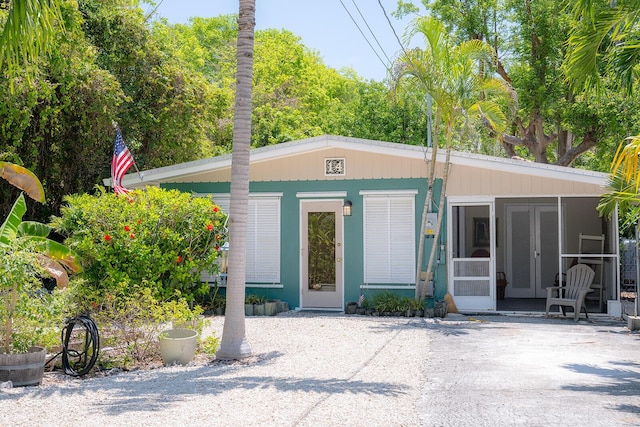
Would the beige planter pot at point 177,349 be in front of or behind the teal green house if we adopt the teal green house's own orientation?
in front

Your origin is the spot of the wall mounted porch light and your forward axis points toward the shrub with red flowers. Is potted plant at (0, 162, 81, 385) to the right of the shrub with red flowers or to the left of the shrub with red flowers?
left

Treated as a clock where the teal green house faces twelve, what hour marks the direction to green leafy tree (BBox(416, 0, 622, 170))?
The green leafy tree is roughly at 7 o'clock from the teal green house.

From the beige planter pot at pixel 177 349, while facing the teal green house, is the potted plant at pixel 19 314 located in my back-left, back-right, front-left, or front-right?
back-left

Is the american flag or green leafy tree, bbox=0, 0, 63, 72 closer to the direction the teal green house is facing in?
the green leafy tree

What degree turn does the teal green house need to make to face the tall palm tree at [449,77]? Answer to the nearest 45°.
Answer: approximately 45° to its left

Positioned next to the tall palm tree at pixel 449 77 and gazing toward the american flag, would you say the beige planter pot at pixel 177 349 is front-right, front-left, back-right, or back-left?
front-left

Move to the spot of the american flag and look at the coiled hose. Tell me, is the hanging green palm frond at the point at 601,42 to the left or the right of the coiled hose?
left

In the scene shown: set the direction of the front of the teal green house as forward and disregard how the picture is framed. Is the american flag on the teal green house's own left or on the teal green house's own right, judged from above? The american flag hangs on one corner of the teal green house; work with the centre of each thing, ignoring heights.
on the teal green house's own right

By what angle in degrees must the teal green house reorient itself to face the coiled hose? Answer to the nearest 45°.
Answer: approximately 45° to its right

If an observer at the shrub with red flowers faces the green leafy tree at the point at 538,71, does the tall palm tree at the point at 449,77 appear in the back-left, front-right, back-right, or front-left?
front-right

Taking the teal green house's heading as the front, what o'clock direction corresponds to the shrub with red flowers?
The shrub with red flowers is roughly at 2 o'clock from the teal green house.

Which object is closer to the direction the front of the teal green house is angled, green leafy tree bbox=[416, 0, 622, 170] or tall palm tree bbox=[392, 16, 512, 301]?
the tall palm tree

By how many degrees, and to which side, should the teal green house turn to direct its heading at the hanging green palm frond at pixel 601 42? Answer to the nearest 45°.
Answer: approximately 45° to its left

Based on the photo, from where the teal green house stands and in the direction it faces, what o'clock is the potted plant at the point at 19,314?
The potted plant is roughly at 1 o'clock from the teal green house.

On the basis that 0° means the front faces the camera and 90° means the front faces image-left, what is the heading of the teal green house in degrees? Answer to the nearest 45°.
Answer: approximately 0°
